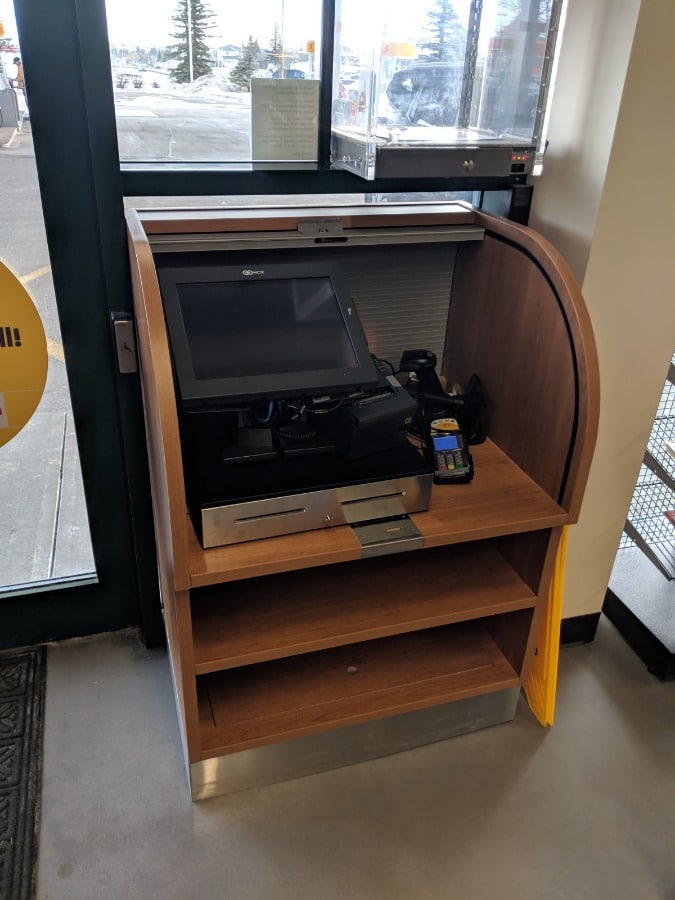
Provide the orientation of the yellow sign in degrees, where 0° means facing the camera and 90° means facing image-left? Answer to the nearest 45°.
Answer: approximately 0°

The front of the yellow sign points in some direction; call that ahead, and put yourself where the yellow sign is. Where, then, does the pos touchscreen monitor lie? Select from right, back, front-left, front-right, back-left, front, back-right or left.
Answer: front-left

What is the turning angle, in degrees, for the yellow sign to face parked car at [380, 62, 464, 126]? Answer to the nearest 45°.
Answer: approximately 90° to its left

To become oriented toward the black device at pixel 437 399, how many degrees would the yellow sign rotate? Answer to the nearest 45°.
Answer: approximately 45° to its left

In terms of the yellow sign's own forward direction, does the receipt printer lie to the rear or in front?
in front
